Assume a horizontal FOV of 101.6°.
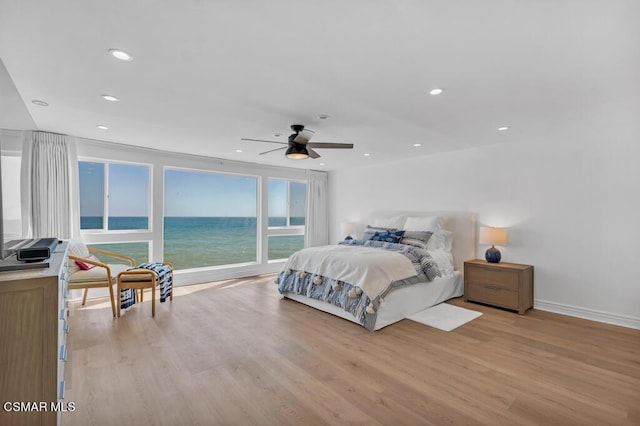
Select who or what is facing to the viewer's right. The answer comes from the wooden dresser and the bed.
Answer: the wooden dresser

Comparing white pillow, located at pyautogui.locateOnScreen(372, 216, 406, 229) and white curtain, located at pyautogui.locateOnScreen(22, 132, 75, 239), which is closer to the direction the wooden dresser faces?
the white pillow

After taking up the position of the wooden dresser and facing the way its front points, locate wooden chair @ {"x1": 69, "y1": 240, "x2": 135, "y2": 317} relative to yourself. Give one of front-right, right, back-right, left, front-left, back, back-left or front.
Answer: left

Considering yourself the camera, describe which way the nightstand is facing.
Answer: facing the viewer and to the left of the viewer

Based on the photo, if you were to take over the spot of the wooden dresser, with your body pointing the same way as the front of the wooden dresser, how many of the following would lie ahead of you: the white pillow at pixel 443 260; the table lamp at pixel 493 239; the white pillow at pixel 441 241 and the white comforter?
4

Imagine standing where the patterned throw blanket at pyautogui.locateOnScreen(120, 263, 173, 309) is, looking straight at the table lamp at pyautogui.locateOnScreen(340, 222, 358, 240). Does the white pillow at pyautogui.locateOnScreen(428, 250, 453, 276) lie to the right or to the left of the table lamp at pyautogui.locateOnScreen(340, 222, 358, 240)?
right

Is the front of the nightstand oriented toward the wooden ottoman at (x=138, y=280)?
yes

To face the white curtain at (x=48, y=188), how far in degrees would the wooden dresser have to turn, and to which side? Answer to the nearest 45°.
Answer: approximately 90° to its left

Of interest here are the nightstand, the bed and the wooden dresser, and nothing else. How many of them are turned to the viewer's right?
1

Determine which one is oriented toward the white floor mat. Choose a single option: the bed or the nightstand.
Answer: the nightstand

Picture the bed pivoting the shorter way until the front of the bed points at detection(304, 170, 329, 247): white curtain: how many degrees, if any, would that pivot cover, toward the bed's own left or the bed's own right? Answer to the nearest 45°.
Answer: approximately 90° to the bed's own right

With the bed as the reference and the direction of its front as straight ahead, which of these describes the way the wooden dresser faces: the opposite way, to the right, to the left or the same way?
the opposite way

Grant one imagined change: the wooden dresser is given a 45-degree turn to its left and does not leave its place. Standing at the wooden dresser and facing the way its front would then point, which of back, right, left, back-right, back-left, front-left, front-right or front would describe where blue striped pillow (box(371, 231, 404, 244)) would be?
front-right

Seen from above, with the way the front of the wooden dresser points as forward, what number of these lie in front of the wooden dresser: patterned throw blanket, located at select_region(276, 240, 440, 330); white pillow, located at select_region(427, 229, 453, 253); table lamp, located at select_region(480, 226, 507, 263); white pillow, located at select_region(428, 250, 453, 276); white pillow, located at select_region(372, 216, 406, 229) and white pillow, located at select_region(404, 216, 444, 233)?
6

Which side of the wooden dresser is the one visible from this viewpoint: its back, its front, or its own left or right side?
right

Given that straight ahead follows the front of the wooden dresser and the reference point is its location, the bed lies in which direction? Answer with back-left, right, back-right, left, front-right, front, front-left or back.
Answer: front
